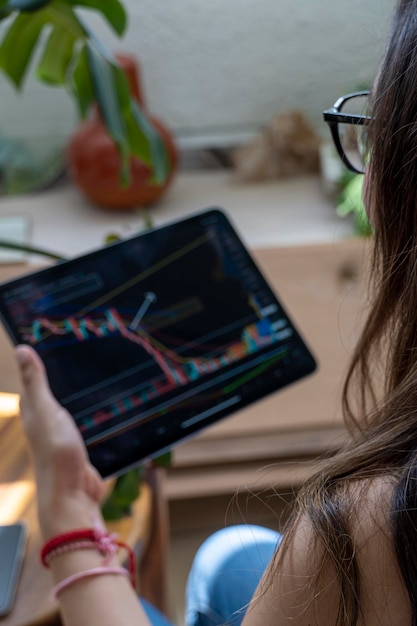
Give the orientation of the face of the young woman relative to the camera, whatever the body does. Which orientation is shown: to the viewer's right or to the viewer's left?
to the viewer's left

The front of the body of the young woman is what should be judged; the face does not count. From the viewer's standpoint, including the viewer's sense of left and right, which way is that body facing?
facing away from the viewer and to the left of the viewer
